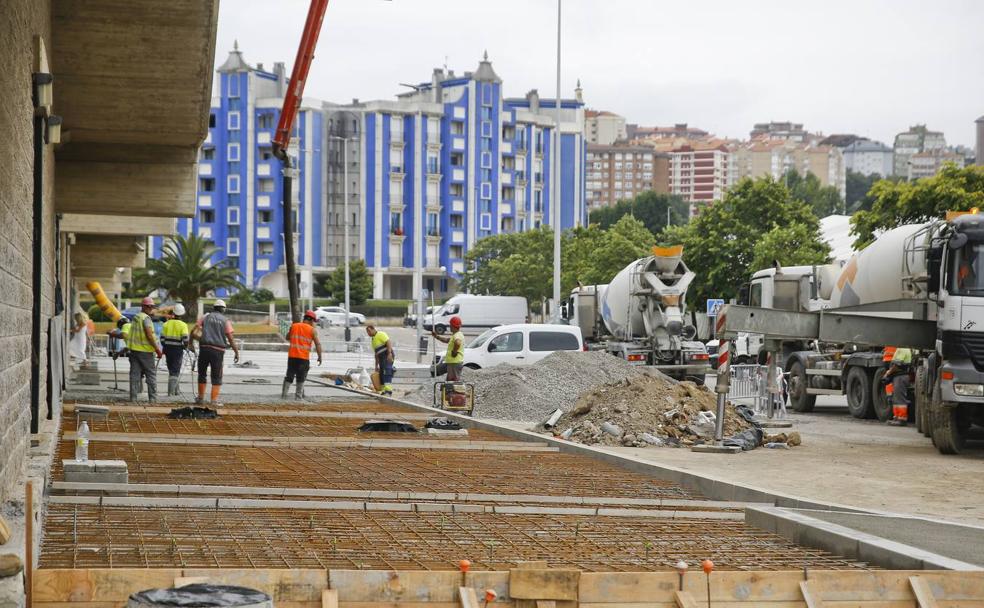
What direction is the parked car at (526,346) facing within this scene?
to the viewer's left

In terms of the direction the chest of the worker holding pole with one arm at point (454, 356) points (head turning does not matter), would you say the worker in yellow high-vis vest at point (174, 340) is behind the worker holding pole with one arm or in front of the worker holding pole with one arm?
in front

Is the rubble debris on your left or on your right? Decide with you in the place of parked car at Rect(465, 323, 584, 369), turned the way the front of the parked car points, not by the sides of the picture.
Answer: on your left

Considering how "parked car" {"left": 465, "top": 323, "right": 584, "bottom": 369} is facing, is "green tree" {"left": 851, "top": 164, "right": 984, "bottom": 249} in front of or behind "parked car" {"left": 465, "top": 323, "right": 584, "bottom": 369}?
behind

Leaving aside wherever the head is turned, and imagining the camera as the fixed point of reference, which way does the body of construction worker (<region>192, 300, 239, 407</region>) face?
away from the camera

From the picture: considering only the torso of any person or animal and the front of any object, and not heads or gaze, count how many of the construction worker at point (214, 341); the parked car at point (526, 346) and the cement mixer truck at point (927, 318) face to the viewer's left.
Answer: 1

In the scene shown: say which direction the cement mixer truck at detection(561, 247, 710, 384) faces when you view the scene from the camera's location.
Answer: facing away from the viewer and to the left of the viewer

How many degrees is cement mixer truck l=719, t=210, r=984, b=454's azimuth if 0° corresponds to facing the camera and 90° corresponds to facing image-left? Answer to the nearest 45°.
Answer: approximately 315°

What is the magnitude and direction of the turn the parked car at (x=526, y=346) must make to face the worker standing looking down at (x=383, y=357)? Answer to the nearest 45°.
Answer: approximately 45° to its left

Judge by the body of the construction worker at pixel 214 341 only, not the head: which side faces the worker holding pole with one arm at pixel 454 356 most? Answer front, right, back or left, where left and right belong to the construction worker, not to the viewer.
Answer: right

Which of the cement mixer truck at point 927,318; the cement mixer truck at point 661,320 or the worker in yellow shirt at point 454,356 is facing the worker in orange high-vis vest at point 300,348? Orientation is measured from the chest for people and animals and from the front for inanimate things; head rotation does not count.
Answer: the worker in yellow shirt
